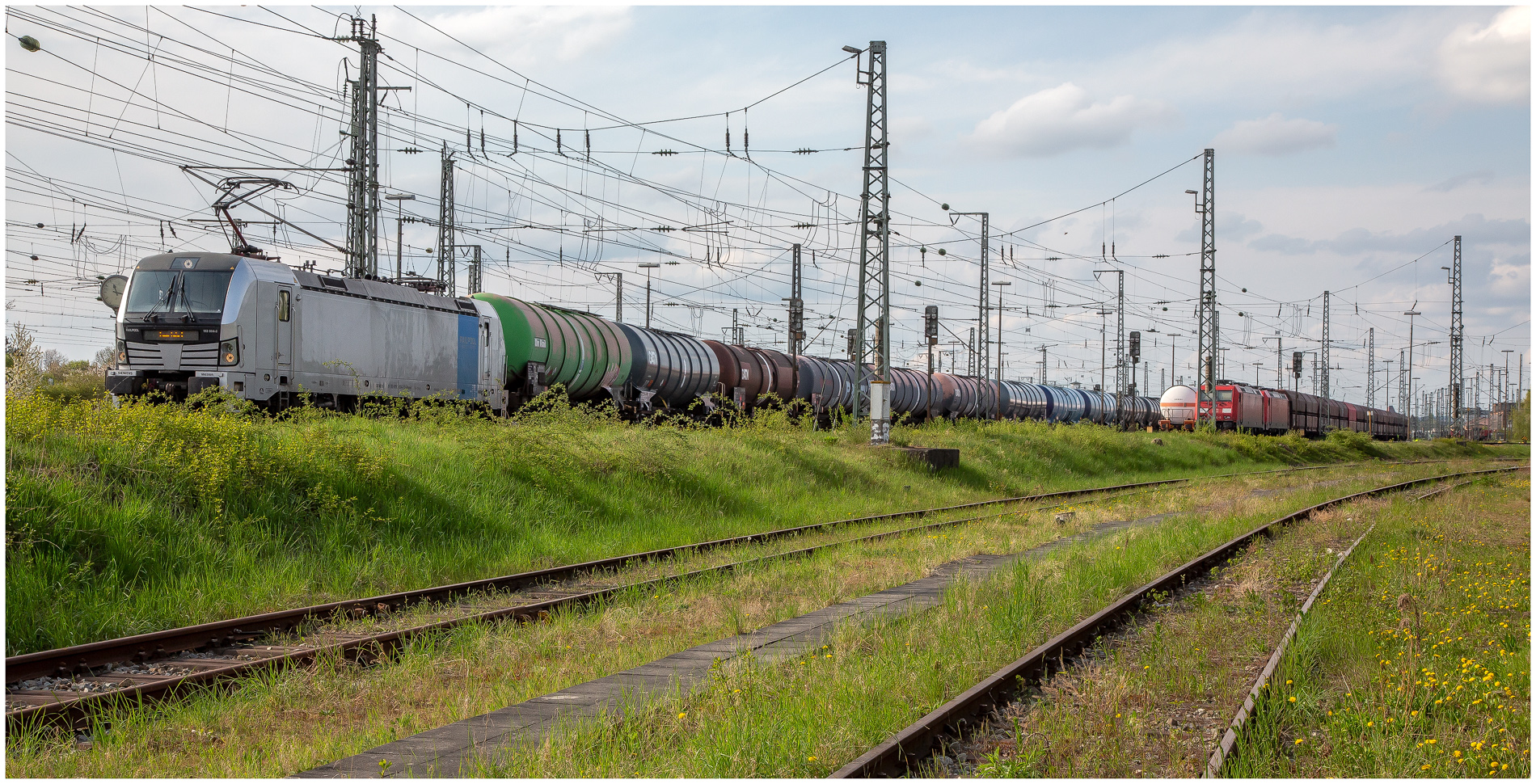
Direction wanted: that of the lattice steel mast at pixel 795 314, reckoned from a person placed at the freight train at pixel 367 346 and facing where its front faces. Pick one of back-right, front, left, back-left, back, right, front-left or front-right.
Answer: back

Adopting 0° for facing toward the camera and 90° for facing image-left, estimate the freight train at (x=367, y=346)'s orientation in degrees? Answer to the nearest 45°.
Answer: approximately 45°

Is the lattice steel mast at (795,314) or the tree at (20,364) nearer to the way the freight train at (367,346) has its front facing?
the tree

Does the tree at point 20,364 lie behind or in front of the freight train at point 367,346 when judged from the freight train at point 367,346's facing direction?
in front

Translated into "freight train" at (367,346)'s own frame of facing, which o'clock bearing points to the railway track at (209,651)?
The railway track is roughly at 10 o'clock from the freight train.
